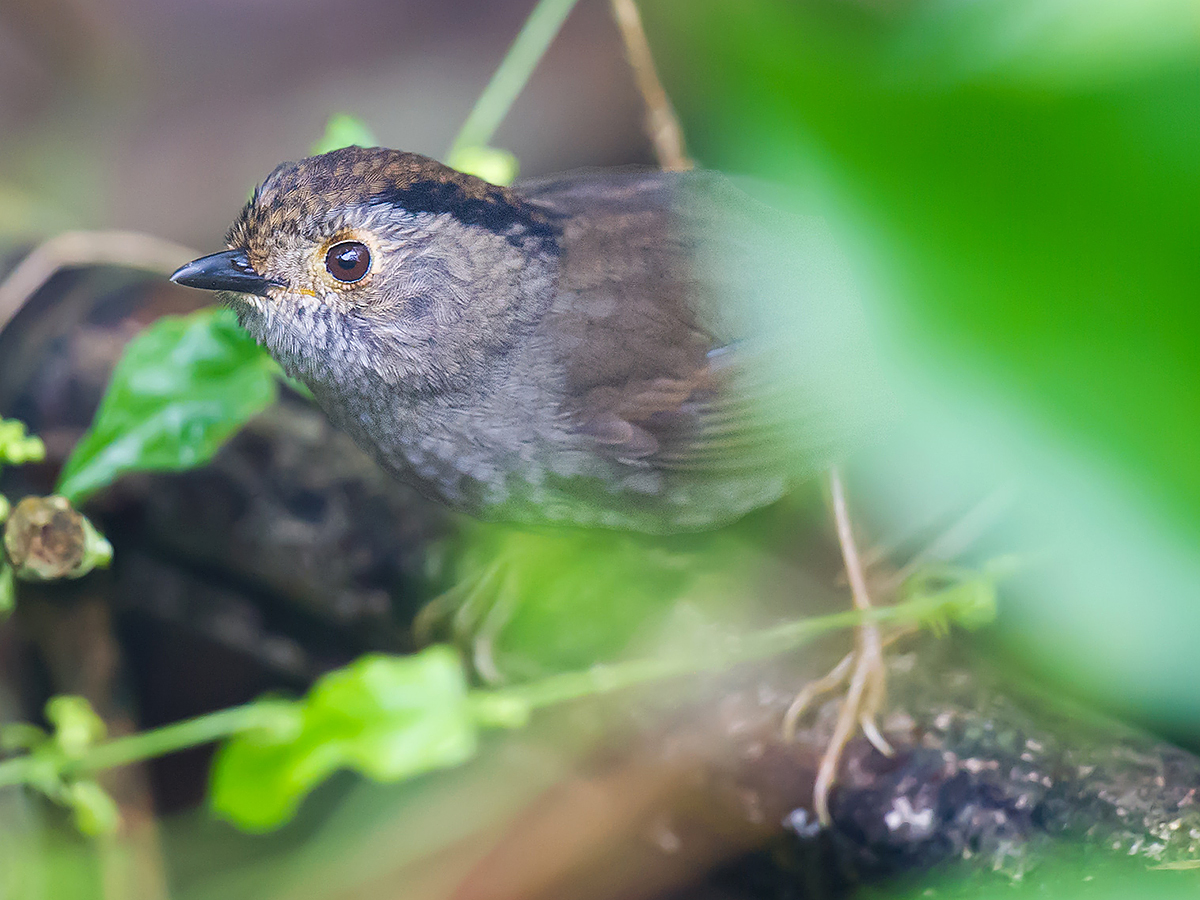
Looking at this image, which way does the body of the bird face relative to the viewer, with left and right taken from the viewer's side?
facing to the left of the viewer

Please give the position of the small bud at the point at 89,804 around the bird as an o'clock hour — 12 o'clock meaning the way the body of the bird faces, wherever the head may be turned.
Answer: The small bud is roughly at 12 o'clock from the bird.

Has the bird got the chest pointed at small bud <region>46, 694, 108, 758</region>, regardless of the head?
yes

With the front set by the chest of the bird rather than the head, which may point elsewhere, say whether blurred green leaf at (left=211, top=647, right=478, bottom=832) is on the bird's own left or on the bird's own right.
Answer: on the bird's own left

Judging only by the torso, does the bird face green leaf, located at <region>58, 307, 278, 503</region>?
yes
